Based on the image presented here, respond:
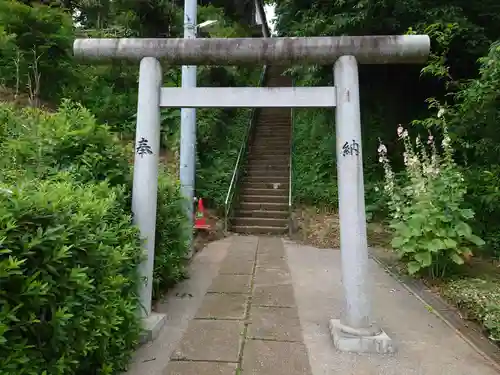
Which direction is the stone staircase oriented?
toward the camera

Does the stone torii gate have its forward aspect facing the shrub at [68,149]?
no

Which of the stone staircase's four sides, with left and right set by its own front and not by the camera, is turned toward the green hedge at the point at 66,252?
front

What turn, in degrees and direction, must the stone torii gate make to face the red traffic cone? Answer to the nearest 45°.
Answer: approximately 180°

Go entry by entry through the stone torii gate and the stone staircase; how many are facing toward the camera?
2

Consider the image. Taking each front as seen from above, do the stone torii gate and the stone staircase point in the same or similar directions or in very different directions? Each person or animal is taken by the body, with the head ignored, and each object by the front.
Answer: same or similar directions

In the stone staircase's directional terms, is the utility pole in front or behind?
in front

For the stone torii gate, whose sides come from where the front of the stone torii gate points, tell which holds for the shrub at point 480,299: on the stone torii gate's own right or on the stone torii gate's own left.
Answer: on the stone torii gate's own left

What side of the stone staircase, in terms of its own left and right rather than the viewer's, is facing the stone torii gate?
front

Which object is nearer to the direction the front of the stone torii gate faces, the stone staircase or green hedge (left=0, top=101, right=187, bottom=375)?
the green hedge

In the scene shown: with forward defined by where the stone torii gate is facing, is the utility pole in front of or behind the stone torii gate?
behind

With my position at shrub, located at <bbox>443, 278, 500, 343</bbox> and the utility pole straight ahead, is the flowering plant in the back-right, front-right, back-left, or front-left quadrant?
front-right

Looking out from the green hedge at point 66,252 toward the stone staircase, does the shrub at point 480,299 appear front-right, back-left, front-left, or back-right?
front-right

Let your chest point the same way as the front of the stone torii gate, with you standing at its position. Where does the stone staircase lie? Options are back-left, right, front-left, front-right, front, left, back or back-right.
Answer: back

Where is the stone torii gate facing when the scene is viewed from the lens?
facing the viewer
